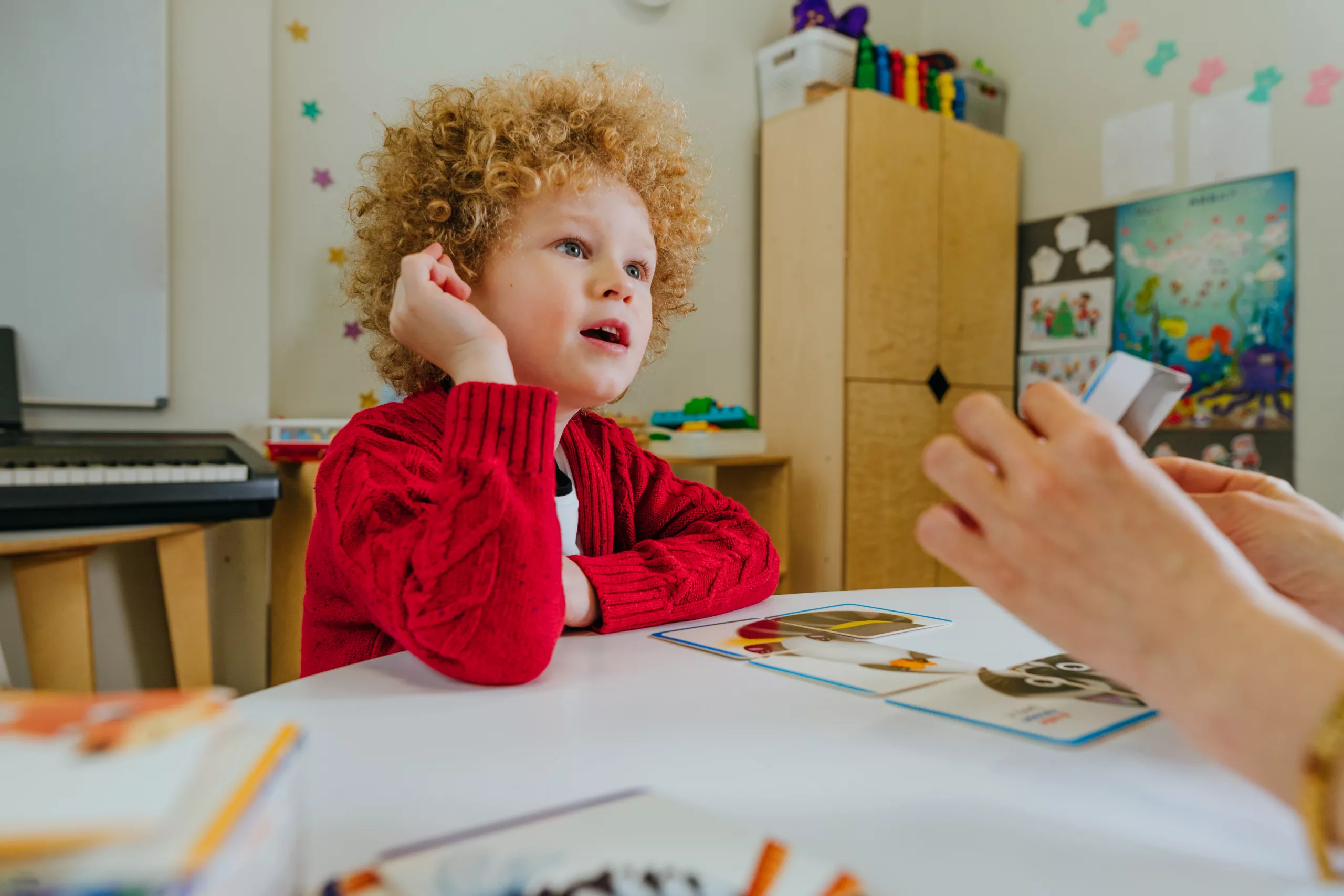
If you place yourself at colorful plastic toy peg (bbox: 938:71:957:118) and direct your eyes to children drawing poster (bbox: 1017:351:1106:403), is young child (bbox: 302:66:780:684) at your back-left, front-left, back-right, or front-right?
back-right

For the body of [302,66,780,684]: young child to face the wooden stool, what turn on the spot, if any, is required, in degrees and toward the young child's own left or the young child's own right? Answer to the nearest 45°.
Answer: approximately 180°

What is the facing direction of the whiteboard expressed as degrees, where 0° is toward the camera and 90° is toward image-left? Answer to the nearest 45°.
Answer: approximately 0°

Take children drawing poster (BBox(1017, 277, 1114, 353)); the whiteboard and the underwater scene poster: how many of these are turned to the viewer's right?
0

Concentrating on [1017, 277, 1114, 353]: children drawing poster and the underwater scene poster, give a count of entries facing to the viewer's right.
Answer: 0

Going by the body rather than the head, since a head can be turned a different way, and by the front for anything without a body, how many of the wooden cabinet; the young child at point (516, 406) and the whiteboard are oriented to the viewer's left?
0

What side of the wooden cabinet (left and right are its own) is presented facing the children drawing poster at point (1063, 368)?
left

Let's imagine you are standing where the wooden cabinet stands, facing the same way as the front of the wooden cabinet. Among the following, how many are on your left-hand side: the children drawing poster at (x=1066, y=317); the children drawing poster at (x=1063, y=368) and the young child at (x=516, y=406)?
2

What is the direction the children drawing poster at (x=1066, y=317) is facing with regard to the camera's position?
facing the viewer and to the left of the viewer

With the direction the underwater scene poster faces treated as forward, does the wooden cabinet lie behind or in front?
in front

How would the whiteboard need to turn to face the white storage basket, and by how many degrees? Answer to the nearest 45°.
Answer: approximately 90° to its left

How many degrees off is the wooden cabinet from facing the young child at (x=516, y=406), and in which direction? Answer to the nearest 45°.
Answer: approximately 45° to its right
